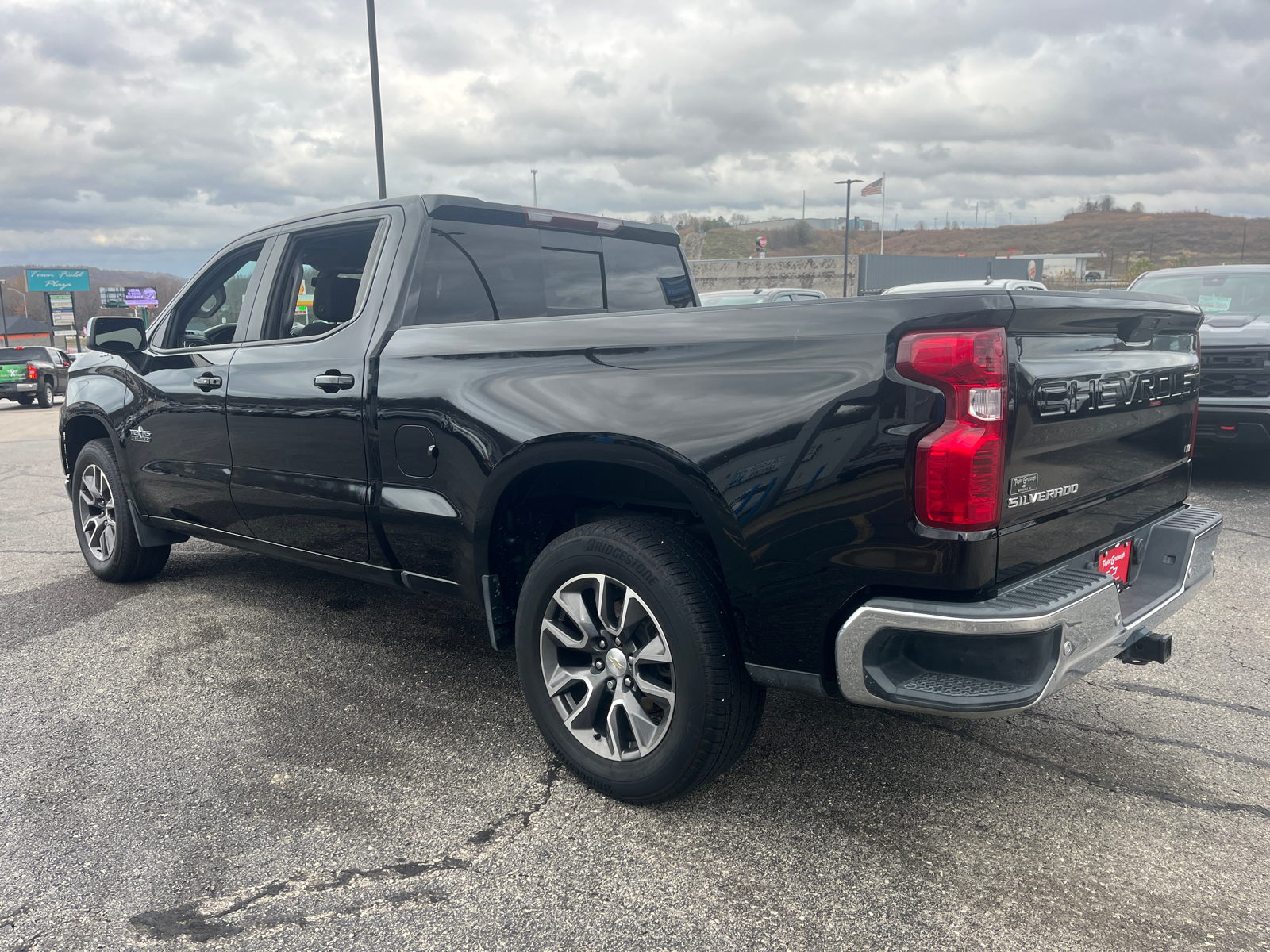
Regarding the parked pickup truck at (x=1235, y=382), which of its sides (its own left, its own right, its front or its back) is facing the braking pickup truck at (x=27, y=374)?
right

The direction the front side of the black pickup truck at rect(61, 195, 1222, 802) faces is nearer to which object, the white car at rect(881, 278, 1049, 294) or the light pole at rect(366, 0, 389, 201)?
the light pole

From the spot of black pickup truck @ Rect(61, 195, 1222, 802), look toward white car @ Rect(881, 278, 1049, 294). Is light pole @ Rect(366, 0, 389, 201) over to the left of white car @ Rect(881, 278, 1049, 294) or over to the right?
left

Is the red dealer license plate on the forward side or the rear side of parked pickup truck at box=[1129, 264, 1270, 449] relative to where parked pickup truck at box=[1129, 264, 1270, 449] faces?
on the forward side

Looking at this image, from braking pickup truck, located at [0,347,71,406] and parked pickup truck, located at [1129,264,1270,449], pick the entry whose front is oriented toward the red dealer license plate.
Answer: parked pickup truck, located at [1129,264,1270,449]

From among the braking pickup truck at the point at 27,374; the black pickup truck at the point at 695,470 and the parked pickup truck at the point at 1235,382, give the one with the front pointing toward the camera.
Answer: the parked pickup truck at the point at 1235,382

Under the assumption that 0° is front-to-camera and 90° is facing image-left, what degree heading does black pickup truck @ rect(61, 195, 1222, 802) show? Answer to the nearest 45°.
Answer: approximately 135°

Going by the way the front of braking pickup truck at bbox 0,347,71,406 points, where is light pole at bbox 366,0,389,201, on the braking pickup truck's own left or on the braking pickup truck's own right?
on the braking pickup truck's own right

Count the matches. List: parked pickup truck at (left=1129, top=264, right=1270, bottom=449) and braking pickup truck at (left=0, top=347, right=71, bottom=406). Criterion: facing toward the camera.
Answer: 1

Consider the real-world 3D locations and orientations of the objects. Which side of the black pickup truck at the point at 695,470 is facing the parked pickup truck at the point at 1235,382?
right

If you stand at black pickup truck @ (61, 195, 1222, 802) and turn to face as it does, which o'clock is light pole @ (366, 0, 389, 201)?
The light pole is roughly at 1 o'clock from the black pickup truck.

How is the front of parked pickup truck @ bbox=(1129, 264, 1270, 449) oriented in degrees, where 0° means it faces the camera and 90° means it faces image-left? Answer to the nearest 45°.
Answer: approximately 0°

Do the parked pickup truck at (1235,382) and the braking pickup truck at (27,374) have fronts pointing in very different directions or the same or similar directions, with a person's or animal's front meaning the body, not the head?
very different directions

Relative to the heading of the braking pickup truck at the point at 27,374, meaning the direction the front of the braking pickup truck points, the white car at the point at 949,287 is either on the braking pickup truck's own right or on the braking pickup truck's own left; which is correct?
on the braking pickup truck's own right
